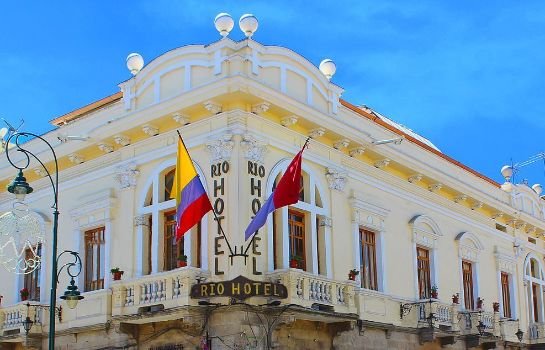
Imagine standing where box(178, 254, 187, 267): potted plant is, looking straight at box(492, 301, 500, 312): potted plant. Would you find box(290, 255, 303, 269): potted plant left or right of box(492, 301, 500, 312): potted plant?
right

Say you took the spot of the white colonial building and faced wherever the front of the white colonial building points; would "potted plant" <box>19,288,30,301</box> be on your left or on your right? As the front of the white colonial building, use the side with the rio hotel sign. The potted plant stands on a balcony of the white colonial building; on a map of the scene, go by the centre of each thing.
on your right

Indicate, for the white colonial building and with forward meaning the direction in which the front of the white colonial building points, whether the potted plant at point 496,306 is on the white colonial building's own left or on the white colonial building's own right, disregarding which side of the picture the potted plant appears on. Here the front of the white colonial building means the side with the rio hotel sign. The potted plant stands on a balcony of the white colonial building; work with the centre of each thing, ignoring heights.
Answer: on the white colonial building's own left

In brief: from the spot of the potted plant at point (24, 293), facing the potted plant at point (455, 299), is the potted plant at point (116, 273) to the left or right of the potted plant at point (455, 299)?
right

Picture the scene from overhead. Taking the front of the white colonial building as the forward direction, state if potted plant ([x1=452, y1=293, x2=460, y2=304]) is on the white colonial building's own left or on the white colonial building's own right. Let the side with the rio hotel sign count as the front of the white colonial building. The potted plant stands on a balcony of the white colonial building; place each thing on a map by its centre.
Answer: on the white colonial building's own left

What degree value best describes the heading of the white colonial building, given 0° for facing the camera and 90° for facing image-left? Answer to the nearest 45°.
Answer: approximately 0°
